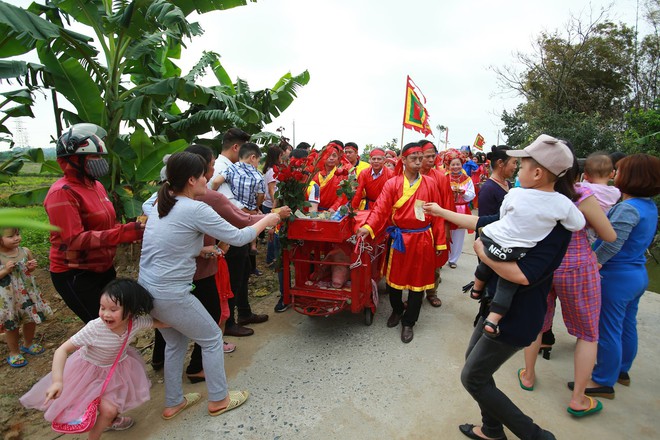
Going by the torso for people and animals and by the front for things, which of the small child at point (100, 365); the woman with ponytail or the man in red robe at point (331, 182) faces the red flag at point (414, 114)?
the woman with ponytail

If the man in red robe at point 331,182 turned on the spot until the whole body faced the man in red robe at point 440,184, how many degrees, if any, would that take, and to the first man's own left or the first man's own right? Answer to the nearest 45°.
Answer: approximately 45° to the first man's own left

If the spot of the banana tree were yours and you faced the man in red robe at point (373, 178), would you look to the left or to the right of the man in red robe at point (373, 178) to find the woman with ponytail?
right

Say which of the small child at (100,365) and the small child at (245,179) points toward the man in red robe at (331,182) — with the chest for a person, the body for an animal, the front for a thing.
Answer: the small child at (245,179)

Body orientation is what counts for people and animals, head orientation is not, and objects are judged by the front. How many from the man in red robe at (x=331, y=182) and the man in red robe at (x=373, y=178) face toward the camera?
2

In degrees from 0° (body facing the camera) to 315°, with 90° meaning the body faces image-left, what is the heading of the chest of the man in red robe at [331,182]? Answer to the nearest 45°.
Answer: approximately 0°

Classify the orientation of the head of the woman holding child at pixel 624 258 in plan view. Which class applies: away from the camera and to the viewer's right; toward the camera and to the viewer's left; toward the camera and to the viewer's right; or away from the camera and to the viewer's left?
away from the camera and to the viewer's left

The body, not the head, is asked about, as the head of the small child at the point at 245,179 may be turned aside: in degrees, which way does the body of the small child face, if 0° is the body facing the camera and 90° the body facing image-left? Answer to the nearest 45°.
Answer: approximately 225°
